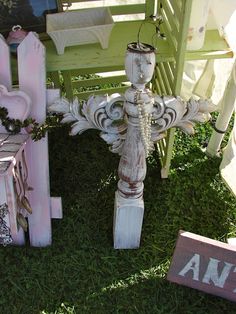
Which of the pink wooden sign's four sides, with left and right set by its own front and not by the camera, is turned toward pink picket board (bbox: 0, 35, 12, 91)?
right

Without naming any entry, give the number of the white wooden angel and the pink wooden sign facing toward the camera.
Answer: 2

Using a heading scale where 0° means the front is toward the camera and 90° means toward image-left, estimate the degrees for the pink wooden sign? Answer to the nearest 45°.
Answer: approximately 0°

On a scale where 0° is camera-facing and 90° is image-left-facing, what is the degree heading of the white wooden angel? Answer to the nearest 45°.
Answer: approximately 0°
